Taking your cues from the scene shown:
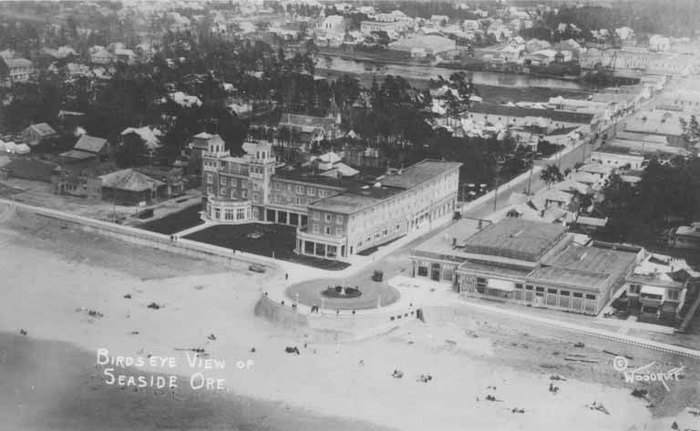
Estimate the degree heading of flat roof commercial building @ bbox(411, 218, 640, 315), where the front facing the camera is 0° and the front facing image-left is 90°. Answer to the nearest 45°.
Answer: approximately 45°

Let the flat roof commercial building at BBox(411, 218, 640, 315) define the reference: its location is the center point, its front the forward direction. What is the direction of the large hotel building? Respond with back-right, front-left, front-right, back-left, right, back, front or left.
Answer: right

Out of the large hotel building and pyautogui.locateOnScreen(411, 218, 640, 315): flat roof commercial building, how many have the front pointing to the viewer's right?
0

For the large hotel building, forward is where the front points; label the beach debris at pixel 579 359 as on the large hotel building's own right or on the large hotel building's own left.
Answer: on the large hotel building's own left

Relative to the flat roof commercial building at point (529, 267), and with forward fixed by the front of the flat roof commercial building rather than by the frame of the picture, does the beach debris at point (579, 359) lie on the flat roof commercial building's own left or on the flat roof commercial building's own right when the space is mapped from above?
on the flat roof commercial building's own left

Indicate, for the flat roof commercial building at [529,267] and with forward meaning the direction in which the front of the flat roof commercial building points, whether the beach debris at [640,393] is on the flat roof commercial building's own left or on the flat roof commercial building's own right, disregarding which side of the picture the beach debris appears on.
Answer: on the flat roof commercial building's own left

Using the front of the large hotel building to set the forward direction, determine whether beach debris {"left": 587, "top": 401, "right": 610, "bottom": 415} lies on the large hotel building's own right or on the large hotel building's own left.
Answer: on the large hotel building's own left

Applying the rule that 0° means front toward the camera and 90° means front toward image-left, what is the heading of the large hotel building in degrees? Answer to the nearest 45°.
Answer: approximately 45°
